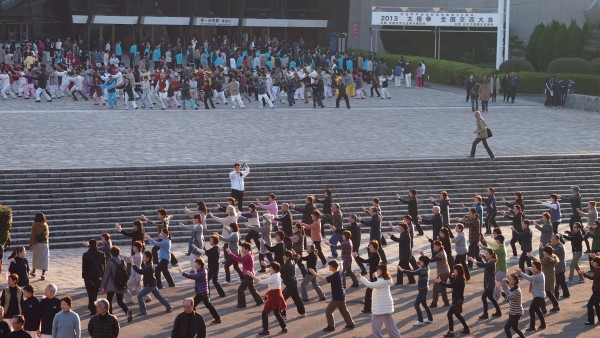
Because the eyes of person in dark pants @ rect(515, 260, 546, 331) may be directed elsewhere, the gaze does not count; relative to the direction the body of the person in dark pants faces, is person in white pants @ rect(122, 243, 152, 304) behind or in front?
in front

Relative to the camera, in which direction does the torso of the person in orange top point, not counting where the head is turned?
to the viewer's left

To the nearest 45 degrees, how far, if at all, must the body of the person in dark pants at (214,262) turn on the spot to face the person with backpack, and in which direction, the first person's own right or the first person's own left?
approximately 45° to the first person's own left

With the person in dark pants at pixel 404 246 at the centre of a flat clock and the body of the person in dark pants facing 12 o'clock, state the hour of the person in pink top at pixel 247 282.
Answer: The person in pink top is roughly at 11 o'clock from the person in dark pants.

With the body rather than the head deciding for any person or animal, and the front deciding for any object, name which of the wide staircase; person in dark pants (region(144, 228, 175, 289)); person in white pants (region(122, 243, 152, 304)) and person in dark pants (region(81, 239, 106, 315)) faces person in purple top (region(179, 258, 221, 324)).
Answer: the wide staircase

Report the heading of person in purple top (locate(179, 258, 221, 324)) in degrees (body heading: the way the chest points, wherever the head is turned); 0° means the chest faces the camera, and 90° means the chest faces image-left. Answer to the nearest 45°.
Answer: approximately 90°

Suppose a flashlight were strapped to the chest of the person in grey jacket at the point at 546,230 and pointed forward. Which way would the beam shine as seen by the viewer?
to the viewer's left

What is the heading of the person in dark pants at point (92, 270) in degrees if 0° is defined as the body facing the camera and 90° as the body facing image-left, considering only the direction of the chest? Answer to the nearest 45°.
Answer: approximately 180°

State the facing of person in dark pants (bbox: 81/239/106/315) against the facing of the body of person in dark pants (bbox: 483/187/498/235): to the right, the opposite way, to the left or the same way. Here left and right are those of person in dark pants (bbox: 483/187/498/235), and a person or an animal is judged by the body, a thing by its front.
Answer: to the right

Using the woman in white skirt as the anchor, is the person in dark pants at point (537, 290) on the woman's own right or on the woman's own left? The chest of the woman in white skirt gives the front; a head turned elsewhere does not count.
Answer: on the woman's own right

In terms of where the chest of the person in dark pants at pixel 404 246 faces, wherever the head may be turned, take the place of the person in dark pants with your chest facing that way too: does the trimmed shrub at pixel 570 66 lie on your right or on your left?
on your right

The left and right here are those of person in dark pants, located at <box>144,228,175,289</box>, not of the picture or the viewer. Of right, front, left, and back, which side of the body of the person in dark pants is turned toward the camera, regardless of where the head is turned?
left

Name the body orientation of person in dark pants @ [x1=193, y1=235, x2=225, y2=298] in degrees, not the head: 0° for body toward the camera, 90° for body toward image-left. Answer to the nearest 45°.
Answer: approximately 90°
